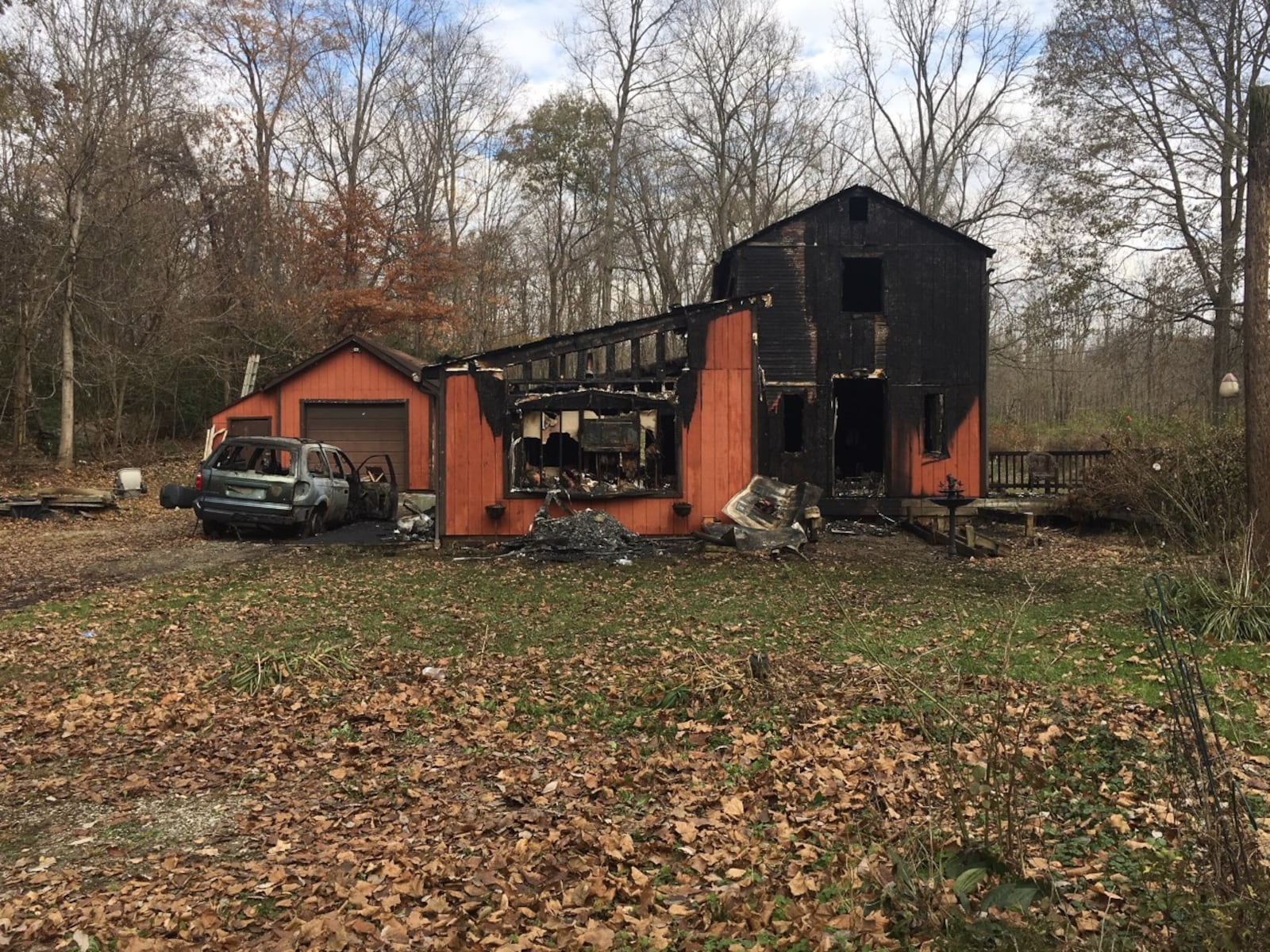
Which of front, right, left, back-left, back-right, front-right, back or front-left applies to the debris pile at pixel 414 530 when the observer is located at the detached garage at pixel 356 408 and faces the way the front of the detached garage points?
front

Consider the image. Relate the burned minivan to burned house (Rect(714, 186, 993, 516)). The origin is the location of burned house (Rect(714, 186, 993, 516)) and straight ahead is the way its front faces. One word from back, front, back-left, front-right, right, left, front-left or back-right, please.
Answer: front-right

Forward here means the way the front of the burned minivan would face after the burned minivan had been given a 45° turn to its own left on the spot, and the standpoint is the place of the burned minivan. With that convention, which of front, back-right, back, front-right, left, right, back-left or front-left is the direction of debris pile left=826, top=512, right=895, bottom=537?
right

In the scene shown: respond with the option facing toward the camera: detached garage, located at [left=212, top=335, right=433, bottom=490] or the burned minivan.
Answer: the detached garage

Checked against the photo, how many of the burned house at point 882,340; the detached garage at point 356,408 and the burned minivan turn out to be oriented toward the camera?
2

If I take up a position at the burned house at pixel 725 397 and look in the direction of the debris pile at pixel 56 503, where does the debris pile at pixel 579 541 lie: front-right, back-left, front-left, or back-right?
front-left

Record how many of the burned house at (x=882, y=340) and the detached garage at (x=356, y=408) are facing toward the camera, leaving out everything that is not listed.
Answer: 2

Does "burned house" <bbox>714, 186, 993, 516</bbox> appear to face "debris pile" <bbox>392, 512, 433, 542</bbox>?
no

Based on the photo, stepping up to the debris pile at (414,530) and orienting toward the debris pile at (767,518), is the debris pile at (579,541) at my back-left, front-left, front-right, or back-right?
front-right

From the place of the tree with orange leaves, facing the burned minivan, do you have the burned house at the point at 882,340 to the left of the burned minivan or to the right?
left

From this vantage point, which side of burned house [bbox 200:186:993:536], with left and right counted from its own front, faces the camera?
front

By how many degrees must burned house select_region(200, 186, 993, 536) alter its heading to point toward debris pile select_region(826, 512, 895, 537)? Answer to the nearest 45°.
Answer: approximately 45° to its left

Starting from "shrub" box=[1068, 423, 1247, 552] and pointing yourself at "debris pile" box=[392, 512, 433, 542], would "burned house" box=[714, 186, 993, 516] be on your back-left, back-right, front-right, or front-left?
front-right
